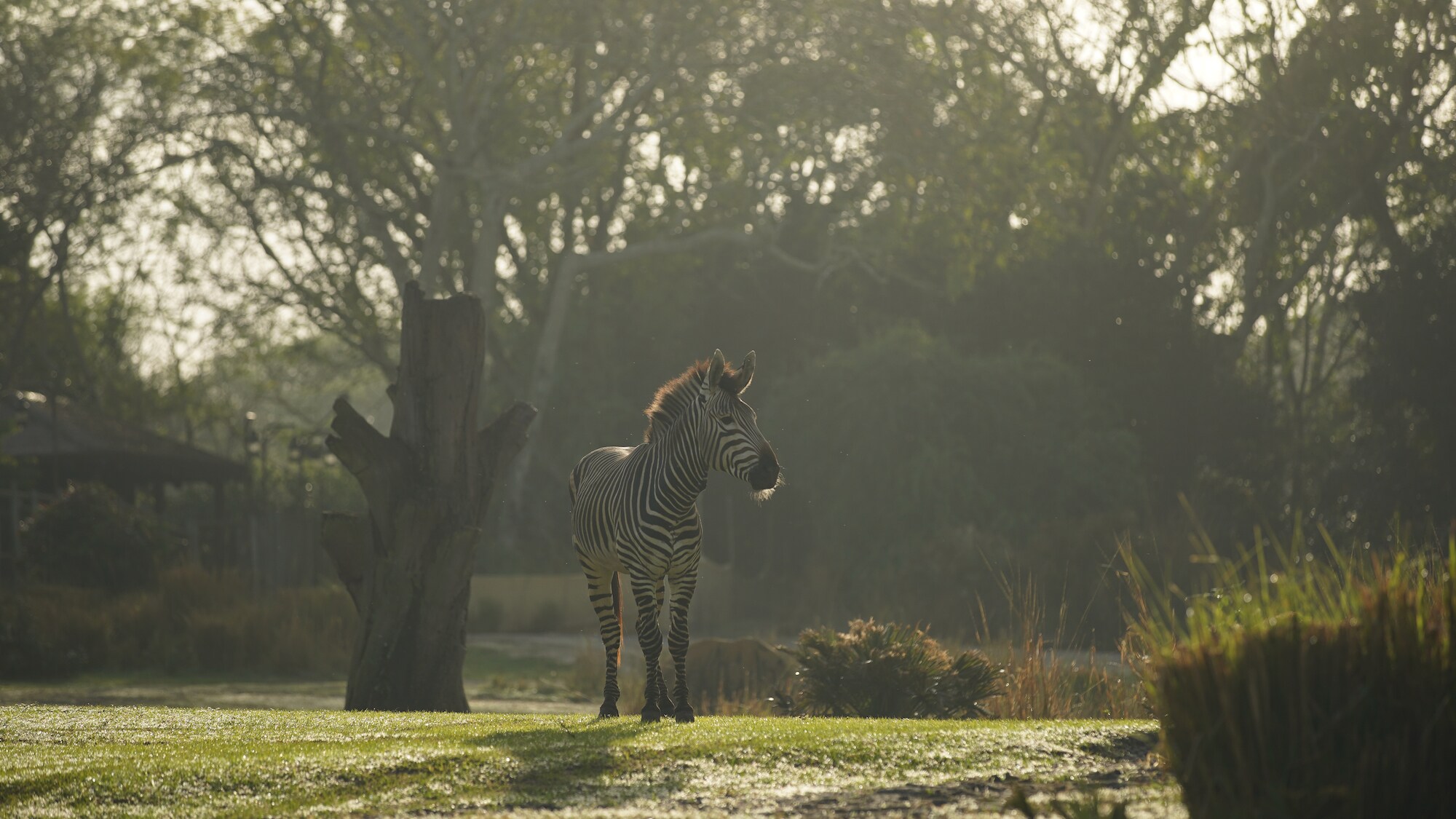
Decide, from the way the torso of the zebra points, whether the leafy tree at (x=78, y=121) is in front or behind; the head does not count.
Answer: behind

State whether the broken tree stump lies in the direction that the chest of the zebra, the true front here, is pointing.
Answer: no

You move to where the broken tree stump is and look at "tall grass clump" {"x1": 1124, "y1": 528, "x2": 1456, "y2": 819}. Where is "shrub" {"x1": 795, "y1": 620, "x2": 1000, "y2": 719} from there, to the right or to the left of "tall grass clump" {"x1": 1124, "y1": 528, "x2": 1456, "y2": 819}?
left

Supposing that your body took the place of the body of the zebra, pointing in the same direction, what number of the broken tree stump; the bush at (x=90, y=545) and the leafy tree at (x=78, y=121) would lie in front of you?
0

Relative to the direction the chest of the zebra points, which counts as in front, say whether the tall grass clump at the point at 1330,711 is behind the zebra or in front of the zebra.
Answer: in front

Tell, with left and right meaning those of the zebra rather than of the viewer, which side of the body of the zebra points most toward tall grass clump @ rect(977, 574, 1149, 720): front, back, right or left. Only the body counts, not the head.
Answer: left

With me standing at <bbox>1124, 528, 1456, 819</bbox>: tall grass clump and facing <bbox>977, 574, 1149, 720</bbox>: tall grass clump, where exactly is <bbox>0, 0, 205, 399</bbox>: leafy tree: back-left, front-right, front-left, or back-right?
front-left

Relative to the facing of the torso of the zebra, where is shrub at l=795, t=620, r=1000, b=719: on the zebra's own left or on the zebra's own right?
on the zebra's own left

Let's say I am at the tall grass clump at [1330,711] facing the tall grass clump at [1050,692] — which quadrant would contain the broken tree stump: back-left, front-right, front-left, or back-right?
front-left

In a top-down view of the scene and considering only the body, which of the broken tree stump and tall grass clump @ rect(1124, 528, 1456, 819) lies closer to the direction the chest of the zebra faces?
the tall grass clump

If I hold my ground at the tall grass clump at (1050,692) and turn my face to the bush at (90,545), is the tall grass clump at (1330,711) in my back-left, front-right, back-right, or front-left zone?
back-left

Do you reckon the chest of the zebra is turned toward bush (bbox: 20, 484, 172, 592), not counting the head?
no
